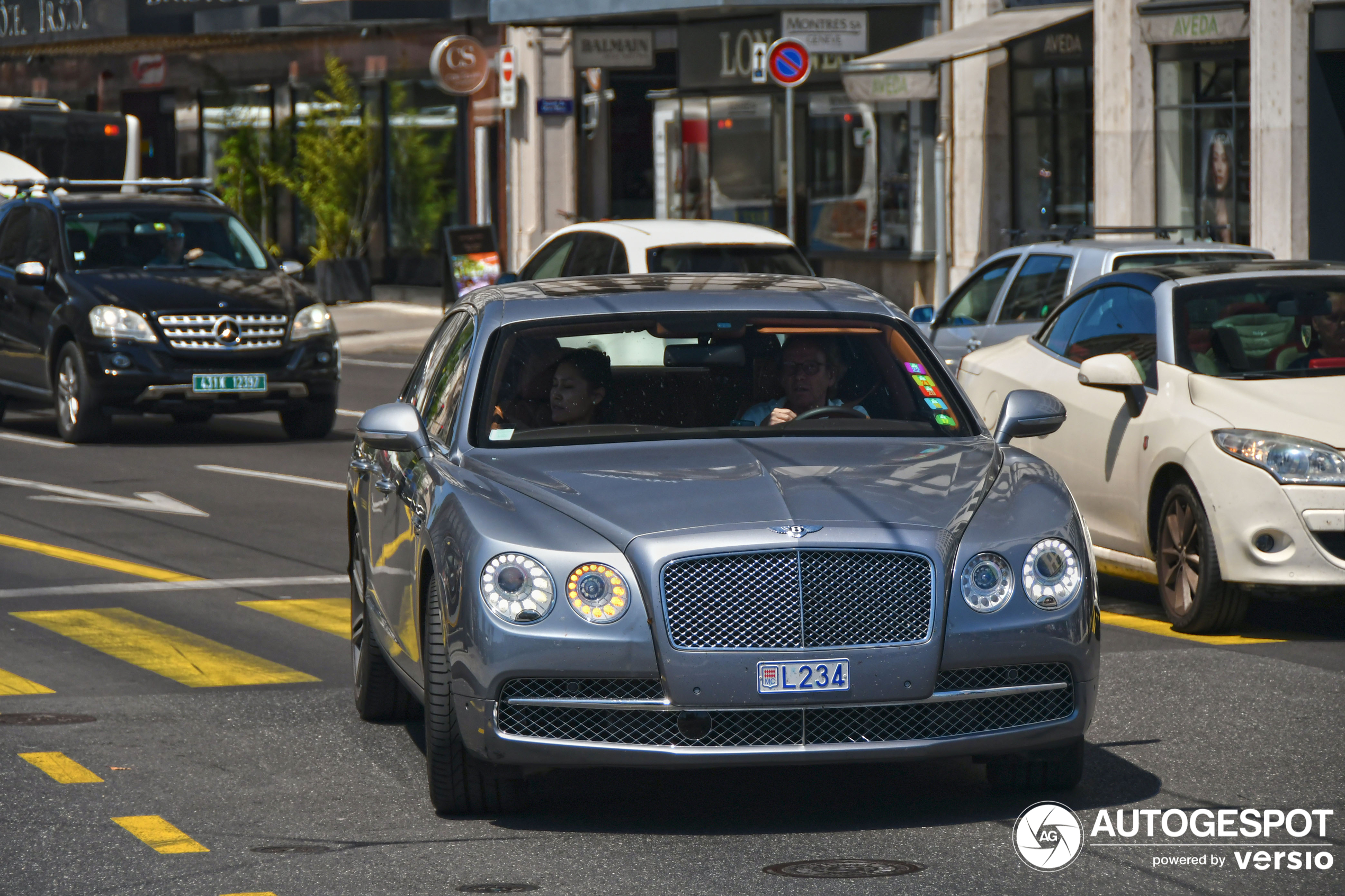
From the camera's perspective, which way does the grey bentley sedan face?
toward the camera

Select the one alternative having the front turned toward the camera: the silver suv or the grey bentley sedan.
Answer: the grey bentley sedan

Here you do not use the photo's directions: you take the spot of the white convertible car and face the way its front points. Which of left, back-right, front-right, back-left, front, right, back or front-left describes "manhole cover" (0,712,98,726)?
right

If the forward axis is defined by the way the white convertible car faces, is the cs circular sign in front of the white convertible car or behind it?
behind

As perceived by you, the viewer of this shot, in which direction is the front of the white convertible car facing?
facing the viewer and to the right of the viewer

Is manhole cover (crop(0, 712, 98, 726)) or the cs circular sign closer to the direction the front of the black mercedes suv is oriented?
the manhole cover

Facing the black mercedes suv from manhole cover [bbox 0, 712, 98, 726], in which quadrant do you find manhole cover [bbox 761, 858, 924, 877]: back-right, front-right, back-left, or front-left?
back-right

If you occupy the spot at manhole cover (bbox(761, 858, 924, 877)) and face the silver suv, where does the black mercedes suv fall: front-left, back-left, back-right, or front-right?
front-left

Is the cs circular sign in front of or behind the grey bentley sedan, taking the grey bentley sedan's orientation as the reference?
behind
